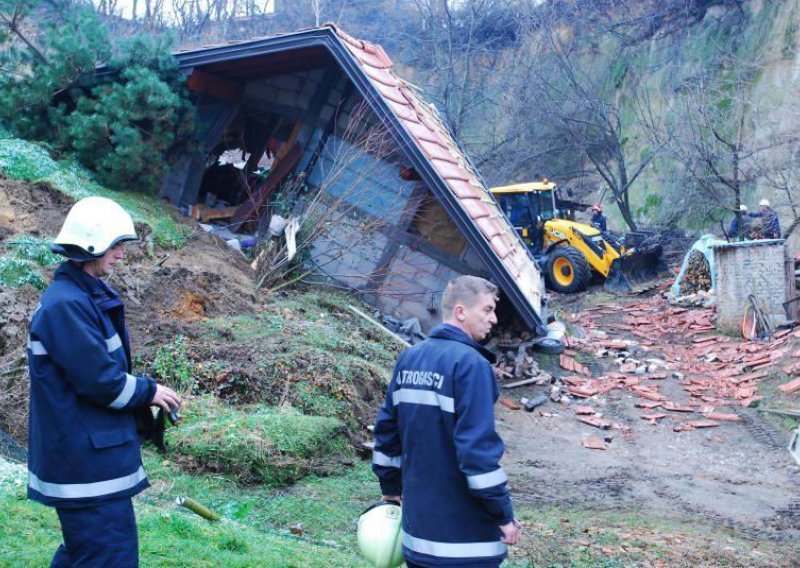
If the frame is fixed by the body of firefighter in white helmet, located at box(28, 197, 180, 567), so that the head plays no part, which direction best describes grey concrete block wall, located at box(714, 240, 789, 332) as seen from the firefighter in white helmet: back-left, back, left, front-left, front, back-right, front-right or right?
front-left

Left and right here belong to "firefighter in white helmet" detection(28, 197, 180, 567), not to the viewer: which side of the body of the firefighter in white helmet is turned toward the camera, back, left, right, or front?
right

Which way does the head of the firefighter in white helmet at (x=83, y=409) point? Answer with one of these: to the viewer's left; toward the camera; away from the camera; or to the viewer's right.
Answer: to the viewer's right

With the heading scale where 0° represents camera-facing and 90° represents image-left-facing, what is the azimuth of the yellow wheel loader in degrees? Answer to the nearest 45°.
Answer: approximately 315°

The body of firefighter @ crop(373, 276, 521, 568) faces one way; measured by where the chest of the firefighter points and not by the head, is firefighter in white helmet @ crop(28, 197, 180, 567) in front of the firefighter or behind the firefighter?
behind

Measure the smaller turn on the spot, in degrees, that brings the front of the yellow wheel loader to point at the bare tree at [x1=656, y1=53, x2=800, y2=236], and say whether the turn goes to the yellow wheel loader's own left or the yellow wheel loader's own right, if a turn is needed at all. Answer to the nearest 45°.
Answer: approximately 90° to the yellow wheel loader's own left

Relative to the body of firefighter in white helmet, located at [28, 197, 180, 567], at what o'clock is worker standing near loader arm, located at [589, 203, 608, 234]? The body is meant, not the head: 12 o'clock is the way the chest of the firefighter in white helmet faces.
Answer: The worker standing near loader arm is roughly at 10 o'clock from the firefighter in white helmet.

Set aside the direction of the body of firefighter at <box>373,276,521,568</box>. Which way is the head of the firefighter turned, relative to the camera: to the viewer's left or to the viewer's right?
to the viewer's right

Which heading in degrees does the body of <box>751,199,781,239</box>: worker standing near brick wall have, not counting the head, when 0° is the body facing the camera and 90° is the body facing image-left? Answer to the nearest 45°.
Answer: approximately 90°

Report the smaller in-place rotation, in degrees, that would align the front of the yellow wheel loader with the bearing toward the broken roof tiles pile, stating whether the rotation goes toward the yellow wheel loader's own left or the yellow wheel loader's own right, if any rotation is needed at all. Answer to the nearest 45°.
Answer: approximately 45° to the yellow wheel loader's own right

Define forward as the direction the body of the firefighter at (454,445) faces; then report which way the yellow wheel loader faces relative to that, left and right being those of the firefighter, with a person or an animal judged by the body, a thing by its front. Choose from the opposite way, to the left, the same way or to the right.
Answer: to the right

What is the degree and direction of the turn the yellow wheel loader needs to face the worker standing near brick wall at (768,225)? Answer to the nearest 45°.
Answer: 0° — it already faces them
